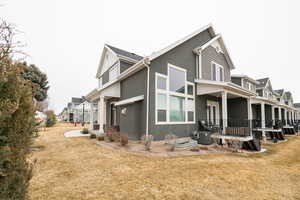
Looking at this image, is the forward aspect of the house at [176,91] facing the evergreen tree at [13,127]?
no

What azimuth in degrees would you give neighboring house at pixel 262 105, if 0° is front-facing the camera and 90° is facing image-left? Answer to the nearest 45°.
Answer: approximately 315°

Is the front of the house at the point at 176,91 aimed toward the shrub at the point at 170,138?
no

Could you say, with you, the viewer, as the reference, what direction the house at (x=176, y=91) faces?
facing the viewer and to the right of the viewer

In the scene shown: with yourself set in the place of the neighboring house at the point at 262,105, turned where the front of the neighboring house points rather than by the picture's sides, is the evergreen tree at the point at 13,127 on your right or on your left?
on your right

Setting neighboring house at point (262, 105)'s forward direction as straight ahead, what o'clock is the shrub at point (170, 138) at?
The shrub is roughly at 2 o'clock from the neighboring house.

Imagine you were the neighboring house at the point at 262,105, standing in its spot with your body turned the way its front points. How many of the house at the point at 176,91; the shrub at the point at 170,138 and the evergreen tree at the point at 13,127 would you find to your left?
0

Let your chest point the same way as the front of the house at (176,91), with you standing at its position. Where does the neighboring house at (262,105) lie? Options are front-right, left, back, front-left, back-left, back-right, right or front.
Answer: left

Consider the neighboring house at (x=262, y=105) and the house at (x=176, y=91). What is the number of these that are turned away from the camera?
0
